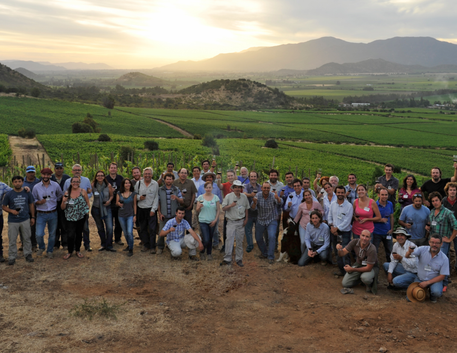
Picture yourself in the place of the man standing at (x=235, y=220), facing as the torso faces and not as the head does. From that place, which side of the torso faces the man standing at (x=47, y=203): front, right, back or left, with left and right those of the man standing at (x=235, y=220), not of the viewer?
right

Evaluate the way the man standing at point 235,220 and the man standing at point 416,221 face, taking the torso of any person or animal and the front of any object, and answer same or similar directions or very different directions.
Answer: same or similar directions

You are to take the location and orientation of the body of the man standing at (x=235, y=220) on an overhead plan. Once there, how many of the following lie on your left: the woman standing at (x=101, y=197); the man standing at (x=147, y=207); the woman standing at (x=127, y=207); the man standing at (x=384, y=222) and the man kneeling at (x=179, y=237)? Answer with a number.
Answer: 1

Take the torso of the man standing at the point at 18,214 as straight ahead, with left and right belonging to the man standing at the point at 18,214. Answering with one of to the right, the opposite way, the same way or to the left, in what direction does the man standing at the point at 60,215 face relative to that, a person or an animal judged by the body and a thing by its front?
the same way

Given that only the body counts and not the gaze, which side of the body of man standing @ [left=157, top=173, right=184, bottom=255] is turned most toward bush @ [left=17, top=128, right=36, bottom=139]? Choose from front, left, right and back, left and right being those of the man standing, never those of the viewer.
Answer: back

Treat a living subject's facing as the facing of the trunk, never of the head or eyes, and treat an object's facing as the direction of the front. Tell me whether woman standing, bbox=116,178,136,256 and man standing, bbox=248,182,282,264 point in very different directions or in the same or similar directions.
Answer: same or similar directions

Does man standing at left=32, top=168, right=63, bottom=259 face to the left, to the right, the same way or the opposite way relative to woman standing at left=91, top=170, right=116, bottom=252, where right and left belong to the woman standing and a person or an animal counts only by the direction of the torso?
the same way

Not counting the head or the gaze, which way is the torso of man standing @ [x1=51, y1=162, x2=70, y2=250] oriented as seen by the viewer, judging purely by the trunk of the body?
toward the camera

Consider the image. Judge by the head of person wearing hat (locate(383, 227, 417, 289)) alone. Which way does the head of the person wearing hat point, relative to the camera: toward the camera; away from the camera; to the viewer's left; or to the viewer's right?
toward the camera

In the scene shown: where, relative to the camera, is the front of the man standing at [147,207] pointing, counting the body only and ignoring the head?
toward the camera

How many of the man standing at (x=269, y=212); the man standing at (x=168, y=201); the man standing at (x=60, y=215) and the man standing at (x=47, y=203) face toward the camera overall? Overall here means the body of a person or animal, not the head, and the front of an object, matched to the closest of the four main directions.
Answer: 4

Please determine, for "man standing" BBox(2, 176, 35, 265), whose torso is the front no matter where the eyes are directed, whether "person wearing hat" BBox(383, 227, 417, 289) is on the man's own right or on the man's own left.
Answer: on the man's own left

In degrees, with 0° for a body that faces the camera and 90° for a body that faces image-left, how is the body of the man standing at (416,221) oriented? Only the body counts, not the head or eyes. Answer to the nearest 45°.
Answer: approximately 0°

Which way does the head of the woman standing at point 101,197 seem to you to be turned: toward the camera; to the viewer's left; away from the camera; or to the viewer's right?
toward the camera

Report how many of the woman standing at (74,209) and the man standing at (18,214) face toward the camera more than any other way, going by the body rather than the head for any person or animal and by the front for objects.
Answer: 2
